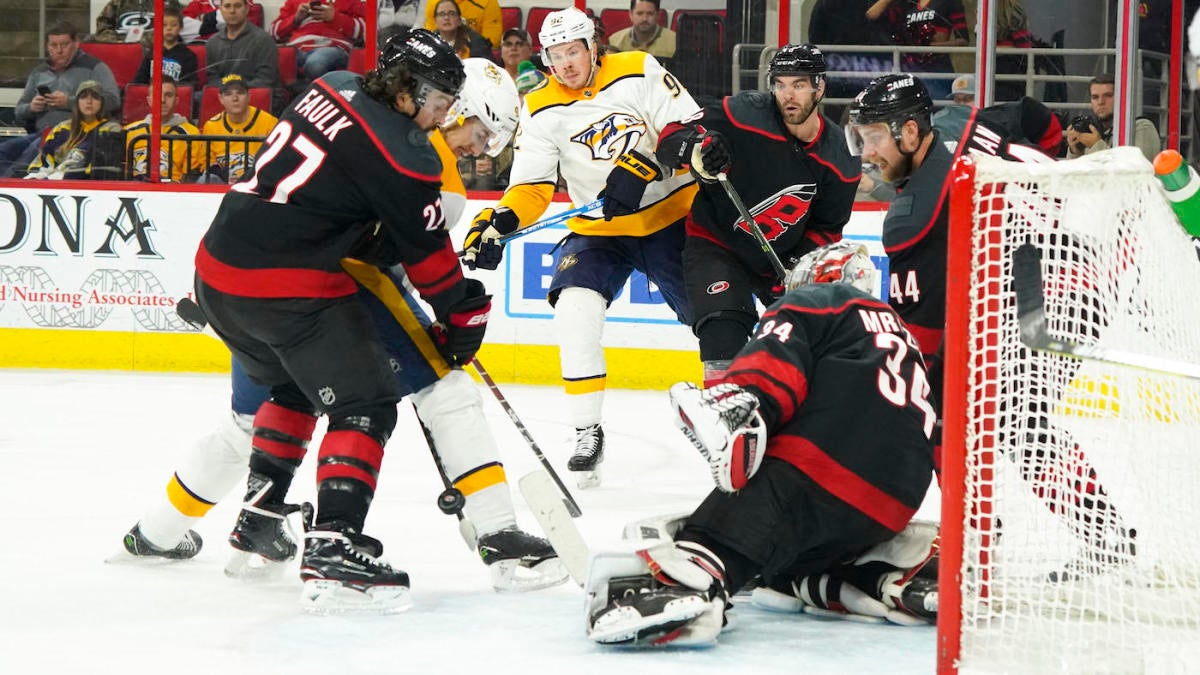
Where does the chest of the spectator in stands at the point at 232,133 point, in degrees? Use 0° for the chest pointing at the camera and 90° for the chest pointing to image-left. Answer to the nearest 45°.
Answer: approximately 0°

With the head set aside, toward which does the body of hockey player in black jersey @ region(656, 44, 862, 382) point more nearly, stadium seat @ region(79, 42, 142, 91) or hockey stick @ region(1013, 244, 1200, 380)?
the hockey stick

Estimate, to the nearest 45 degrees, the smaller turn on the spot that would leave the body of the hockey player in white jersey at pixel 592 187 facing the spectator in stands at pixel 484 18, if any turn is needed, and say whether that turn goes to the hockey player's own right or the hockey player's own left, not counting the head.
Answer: approximately 180°

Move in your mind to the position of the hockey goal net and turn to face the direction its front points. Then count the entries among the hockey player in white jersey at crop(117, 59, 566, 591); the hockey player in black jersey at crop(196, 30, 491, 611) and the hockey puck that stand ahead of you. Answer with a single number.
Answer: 3

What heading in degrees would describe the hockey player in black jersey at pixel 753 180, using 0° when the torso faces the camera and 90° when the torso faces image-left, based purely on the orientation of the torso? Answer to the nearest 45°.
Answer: approximately 0°

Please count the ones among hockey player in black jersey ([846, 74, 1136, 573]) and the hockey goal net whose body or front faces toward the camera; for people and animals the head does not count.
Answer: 0

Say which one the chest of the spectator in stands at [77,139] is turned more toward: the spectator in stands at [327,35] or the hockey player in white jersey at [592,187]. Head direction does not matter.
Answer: the hockey player in white jersey

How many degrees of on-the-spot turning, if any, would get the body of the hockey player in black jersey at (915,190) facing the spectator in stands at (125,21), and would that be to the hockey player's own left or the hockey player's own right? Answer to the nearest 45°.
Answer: approximately 45° to the hockey player's own right

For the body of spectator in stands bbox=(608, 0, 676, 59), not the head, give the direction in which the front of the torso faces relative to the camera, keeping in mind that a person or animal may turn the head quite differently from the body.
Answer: toward the camera

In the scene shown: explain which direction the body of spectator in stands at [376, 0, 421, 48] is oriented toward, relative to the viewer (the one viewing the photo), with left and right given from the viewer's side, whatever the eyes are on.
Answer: facing the viewer

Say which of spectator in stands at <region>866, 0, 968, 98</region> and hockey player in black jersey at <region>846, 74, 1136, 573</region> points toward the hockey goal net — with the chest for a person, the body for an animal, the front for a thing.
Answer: the spectator in stands

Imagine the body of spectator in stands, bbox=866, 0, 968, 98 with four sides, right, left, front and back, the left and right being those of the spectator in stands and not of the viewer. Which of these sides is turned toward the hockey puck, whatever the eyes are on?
front

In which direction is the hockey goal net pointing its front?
to the viewer's left

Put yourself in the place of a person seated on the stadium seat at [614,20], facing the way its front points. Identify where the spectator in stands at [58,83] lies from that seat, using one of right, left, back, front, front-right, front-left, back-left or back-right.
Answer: right

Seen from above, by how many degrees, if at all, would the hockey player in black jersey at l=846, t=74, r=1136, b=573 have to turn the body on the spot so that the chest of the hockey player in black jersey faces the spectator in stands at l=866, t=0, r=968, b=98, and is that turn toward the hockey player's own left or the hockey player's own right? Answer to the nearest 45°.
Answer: approximately 90° to the hockey player's own right

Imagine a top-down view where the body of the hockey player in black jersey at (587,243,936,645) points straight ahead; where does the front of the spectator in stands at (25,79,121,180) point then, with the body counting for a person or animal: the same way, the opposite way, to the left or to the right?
the opposite way
